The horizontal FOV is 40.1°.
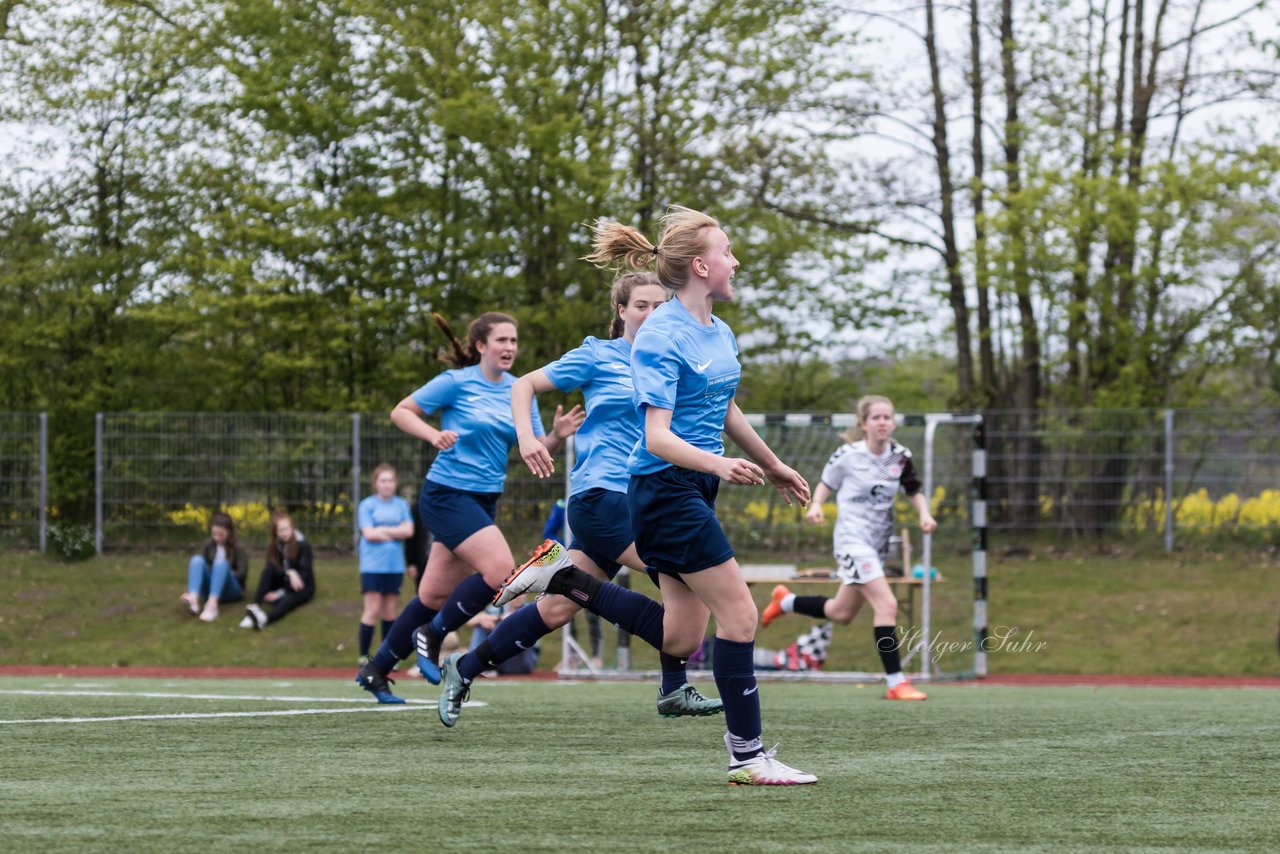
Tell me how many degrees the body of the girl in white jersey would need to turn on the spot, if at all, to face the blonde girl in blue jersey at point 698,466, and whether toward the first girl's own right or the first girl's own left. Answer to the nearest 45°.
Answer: approximately 45° to the first girl's own right

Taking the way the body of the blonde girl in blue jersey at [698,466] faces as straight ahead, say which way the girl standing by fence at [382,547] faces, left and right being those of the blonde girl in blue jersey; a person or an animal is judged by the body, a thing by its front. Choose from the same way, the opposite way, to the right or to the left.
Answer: to the right

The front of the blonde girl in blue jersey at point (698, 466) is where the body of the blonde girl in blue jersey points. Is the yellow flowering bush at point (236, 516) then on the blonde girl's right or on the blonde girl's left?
on the blonde girl's left

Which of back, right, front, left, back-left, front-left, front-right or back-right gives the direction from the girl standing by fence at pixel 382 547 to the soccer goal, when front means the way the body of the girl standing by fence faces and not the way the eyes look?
left

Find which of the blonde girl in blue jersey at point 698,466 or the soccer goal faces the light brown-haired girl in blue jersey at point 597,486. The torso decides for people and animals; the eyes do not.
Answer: the soccer goal

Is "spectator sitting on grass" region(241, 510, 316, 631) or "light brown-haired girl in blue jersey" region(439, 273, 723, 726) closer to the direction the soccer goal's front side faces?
the light brown-haired girl in blue jersey

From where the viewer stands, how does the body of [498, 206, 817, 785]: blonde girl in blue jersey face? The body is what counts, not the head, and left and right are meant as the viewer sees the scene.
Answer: facing to the right of the viewer

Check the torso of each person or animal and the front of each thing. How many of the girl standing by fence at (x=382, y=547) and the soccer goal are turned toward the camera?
2

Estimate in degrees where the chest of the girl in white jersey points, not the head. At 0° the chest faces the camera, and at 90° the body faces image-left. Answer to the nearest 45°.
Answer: approximately 315°

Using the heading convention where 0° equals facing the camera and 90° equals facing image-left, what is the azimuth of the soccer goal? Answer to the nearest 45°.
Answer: approximately 0°

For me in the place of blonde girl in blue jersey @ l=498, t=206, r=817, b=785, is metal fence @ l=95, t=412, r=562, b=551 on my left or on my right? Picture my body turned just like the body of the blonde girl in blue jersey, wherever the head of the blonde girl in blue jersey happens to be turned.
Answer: on my left

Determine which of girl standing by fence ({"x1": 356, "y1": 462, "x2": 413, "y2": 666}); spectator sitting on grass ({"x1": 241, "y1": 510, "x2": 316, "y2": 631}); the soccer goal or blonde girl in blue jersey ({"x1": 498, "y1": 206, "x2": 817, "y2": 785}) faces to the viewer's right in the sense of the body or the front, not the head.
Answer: the blonde girl in blue jersey
